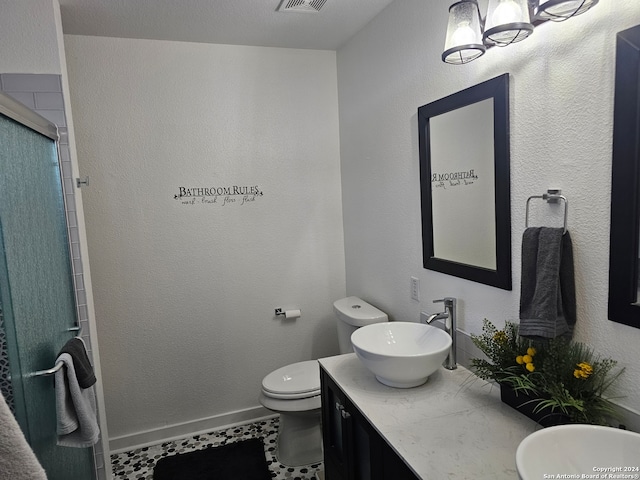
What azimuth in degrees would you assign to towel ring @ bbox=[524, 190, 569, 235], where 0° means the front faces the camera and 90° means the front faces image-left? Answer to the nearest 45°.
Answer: approximately 45°

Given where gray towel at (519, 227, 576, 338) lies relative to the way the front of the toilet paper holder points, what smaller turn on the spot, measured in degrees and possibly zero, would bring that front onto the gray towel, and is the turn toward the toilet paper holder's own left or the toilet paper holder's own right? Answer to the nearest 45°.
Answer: approximately 45° to the toilet paper holder's own left

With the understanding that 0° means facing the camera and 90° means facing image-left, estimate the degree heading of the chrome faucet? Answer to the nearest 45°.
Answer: approximately 45°

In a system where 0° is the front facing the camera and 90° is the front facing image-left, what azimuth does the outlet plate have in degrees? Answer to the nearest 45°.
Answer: approximately 45°

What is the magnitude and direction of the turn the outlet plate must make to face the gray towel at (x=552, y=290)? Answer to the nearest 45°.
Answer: approximately 90° to its left

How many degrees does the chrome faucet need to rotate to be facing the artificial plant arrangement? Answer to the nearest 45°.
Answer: approximately 90° to its left

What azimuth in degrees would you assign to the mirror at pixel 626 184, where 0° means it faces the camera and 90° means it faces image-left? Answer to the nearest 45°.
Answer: approximately 45°
